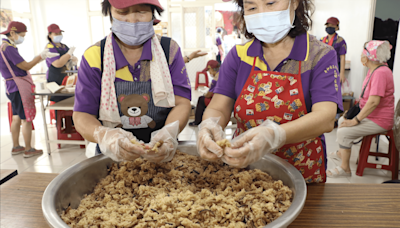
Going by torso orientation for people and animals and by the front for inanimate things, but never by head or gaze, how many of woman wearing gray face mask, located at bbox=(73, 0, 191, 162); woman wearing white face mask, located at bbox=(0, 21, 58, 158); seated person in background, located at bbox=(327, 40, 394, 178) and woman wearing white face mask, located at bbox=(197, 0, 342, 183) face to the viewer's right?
1

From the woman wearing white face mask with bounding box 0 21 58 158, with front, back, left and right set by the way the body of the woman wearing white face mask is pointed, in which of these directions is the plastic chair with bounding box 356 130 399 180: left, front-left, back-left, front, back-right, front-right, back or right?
front-right

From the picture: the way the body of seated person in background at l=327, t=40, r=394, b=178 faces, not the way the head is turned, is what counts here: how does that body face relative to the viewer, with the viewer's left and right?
facing to the left of the viewer

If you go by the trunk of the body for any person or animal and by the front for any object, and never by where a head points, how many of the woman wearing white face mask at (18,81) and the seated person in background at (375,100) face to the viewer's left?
1

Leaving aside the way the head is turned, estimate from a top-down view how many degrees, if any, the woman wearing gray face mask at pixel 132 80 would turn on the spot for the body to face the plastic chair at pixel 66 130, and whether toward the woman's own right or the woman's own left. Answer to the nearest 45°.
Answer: approximately 180°

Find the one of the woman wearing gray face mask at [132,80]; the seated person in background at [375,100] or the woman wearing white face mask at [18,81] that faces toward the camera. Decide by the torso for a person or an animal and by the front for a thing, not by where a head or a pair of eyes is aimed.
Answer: the woman wearing gray face mask at [132,80]

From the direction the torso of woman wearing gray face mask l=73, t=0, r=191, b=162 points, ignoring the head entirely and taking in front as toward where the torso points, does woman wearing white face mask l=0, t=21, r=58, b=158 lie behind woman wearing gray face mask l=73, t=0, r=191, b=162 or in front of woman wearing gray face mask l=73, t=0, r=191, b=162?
behind

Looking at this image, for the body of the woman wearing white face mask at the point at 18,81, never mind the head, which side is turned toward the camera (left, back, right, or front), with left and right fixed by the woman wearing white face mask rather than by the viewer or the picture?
right

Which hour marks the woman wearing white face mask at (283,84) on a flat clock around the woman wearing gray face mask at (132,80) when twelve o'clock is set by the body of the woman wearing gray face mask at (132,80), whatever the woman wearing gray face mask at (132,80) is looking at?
the woman wearing white face mask at (283,84) is roughly at 10 o'clock from the woman wearing gray face mask at (132,80).

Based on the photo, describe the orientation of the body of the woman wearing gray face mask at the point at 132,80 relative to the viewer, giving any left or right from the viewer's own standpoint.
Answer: facing the viewer

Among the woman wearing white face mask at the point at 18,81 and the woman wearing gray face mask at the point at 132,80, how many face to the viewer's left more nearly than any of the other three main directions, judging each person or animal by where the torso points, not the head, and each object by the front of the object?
0
